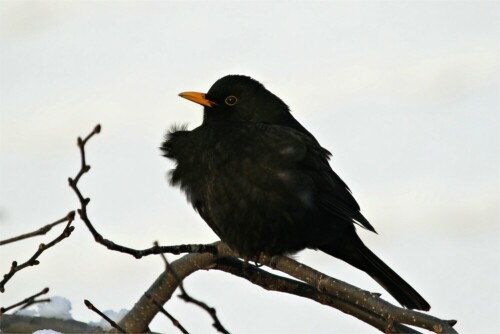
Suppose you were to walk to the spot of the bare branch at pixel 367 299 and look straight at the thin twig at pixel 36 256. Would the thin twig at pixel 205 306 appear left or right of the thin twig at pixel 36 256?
left

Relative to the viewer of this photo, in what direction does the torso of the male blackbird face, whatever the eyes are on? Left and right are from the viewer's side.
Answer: facing to the left of the viewer
